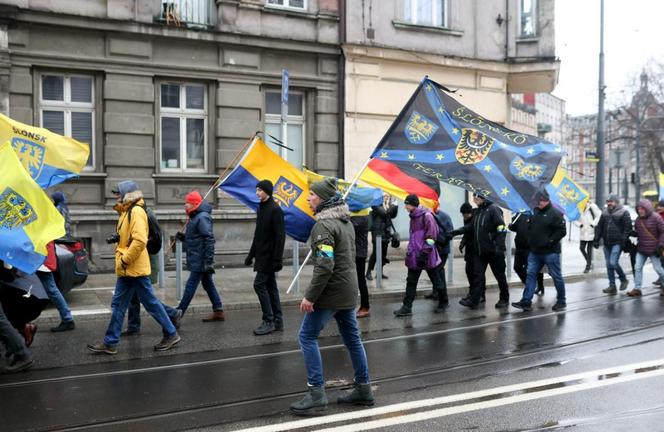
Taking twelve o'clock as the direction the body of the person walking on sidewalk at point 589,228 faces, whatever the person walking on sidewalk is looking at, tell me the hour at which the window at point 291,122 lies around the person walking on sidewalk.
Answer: The window is roughly at 1 o'clock from the person walking on sidewalk.

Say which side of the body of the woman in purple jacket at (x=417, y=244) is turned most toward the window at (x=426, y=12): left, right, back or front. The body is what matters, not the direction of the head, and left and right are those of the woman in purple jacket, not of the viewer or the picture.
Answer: right

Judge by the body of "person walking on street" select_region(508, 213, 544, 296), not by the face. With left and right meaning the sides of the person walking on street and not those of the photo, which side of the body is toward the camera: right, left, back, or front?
left

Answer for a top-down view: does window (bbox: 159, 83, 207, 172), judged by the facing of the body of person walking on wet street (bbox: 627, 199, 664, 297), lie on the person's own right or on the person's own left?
on the person's own right

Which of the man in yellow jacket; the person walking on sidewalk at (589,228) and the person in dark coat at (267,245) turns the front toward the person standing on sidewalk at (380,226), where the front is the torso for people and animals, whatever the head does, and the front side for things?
the person walking on sidewalk at (589,228)

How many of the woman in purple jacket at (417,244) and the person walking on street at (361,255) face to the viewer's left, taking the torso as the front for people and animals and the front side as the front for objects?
2

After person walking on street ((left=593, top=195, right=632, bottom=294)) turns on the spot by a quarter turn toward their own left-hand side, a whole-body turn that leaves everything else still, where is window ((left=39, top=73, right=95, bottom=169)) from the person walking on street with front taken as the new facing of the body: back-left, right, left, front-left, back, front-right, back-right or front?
back-right

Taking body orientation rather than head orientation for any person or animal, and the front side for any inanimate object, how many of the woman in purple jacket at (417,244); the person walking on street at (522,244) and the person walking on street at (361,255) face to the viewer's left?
3

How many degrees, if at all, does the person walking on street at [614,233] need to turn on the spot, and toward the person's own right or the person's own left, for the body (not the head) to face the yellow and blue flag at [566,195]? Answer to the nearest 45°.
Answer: approximately 90° to the person's own right

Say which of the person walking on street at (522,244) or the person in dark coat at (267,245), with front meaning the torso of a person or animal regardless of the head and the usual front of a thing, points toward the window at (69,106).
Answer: the person walking on street

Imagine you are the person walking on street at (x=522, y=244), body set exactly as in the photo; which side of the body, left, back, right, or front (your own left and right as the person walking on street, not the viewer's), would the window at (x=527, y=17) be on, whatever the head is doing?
right

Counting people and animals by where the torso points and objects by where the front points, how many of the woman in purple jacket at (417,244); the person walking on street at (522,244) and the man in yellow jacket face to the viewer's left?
3

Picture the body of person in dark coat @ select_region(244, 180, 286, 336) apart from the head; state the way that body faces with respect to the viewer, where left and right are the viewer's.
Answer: facing the viewer and to the left of the viewer

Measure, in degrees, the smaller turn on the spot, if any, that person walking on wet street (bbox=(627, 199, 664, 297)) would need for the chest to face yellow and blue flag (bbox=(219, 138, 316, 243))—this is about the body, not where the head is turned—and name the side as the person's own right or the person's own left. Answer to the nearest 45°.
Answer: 0° — they already face it

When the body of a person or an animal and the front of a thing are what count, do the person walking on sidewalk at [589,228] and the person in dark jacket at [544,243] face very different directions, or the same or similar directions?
same or similar directions

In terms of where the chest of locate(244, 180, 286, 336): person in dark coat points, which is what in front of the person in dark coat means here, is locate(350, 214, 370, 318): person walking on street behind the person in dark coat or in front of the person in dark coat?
behind

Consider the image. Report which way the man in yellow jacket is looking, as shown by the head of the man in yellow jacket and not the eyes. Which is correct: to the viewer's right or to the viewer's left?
to the viewer's left

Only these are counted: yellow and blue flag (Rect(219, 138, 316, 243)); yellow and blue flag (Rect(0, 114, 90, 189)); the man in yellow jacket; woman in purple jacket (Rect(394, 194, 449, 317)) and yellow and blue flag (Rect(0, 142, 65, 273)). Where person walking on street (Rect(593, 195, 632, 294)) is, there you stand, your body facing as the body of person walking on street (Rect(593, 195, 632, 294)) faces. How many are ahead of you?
5

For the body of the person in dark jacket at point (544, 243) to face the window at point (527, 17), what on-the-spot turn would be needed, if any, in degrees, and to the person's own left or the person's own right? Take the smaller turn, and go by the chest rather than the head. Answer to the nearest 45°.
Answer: approximately 135° to the person's own right

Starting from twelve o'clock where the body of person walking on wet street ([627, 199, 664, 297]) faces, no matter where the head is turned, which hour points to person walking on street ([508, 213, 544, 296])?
person walking on street ([508, 213, 544, 296]) is roughly at 1 o'clock from person walking on wet street ([627, 199, 664, 297]).

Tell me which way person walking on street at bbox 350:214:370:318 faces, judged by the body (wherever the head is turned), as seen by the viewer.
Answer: to the viewer's left
